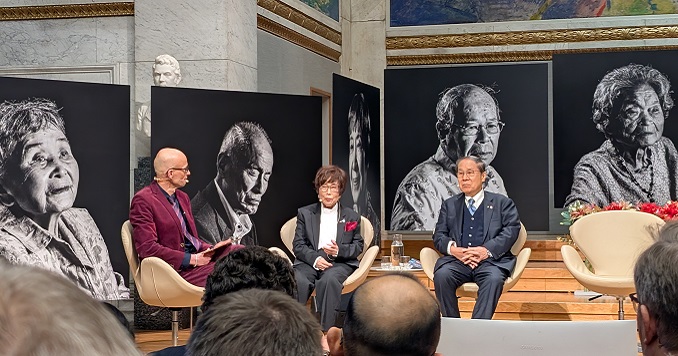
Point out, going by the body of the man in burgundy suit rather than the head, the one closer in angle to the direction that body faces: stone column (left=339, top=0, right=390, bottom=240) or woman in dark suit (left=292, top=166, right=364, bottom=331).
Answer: the woman in dark suit

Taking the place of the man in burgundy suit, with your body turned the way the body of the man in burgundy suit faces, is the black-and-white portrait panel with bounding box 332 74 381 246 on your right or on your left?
on your left

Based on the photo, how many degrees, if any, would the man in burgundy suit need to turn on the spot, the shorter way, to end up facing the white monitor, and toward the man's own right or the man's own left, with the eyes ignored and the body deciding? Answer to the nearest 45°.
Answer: approximately 45° to the man's own right

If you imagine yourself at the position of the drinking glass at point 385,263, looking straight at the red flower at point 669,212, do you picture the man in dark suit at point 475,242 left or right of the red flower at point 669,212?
right

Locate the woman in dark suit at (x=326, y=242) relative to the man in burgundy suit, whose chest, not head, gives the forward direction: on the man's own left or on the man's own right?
on the man's own left

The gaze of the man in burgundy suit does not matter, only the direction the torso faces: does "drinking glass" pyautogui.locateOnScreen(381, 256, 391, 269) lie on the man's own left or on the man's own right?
on the man's own left

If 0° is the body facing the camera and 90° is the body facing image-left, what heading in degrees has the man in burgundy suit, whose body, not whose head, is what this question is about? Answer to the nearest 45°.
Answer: approximately 315°

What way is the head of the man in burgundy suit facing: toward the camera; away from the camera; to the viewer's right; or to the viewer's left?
to the viewer's right

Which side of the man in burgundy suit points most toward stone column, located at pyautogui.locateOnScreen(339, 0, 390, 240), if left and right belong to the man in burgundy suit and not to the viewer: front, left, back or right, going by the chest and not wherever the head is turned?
left
